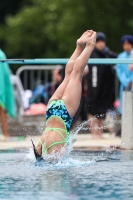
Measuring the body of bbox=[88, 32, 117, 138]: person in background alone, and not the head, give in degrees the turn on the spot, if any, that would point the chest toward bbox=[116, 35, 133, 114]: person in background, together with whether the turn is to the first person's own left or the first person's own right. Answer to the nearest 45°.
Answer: approximately 45° to the first person's own left

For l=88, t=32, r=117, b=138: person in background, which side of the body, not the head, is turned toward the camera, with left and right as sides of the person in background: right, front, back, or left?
front

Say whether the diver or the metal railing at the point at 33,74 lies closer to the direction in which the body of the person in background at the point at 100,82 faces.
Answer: the diver

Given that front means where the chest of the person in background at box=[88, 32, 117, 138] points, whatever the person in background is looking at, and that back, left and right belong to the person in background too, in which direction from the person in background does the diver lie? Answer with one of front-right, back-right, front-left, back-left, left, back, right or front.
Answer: front
